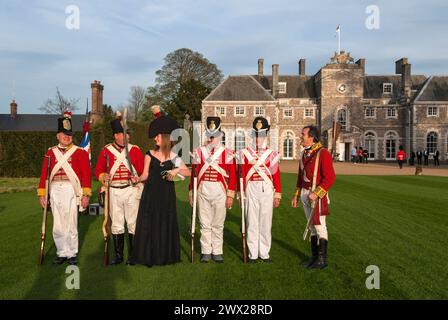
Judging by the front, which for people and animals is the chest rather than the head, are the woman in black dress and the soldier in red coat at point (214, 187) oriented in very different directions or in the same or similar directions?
same or similar directions

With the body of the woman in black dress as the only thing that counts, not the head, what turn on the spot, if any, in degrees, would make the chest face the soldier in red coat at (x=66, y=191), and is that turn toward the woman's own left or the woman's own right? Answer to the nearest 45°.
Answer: approximately 135° to the woman's own right

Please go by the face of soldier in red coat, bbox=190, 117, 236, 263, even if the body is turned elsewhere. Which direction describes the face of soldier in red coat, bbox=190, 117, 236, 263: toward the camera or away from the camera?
toward the camera

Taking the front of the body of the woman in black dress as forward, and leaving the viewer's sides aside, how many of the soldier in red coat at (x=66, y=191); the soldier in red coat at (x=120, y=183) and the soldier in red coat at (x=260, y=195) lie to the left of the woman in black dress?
1

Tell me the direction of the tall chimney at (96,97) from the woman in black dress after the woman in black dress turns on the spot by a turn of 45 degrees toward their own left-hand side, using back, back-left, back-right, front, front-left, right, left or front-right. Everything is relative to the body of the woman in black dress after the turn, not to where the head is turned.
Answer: back-left

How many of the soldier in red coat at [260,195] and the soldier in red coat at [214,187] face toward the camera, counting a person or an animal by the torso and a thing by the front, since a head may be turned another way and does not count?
2

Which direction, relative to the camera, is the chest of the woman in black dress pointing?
toward the camera

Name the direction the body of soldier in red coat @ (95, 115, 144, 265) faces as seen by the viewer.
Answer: toward the camera

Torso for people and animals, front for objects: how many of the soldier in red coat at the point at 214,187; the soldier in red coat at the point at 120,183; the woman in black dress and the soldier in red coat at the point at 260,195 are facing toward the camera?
4

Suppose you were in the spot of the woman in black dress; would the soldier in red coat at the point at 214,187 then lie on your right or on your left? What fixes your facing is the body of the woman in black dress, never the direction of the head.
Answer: on your left

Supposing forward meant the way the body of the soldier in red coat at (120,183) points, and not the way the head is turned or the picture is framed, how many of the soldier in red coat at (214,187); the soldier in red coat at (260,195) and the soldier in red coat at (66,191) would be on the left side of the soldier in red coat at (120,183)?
2

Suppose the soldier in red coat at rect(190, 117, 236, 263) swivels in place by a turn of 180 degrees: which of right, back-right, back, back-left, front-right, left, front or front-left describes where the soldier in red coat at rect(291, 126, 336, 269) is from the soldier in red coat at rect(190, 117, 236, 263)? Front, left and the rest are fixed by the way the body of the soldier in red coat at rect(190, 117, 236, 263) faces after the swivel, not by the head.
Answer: right

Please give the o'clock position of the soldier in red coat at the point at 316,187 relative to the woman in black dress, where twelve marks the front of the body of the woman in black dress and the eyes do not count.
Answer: The soldier in red coat is roughly at 9 o'clock from the woman in black dress.

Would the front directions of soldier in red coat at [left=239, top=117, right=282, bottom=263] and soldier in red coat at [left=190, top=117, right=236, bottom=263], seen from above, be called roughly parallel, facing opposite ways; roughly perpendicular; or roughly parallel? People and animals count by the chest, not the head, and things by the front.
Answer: roughly parallel

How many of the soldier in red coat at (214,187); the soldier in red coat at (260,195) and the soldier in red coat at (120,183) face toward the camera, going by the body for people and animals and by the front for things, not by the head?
3

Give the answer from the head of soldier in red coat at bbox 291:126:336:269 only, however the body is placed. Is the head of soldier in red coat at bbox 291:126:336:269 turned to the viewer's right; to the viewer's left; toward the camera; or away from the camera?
to the viewer's left

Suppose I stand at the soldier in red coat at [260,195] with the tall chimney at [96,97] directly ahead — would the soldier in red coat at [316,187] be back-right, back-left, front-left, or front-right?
back-right

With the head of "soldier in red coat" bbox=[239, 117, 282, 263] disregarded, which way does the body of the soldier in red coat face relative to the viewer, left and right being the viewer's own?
facing the viewer
